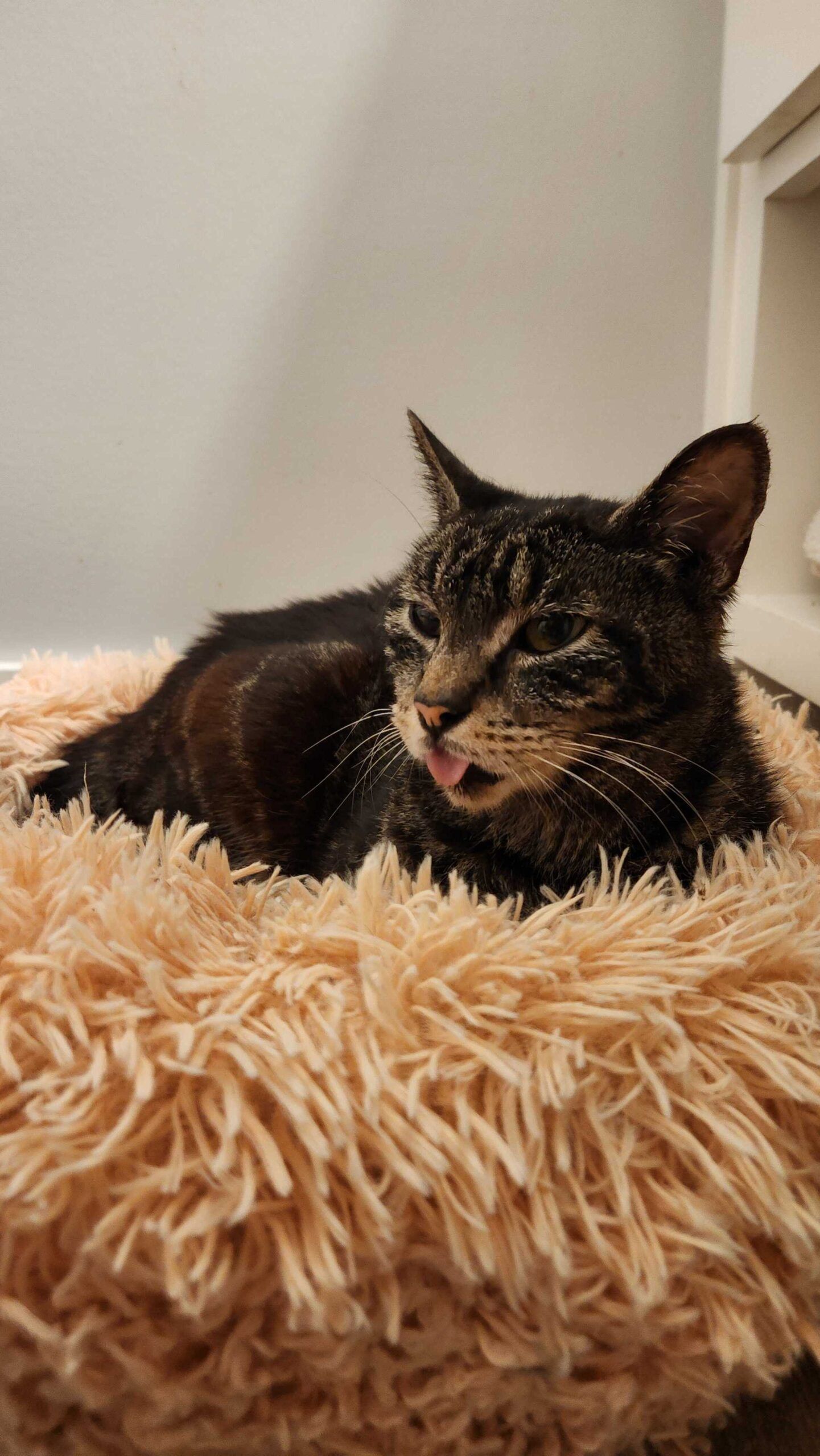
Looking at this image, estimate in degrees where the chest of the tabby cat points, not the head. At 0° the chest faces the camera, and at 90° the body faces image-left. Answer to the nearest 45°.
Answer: approximately 315°
